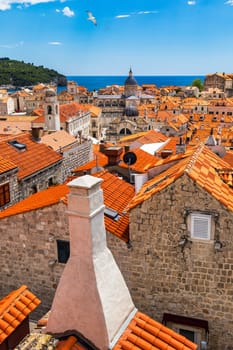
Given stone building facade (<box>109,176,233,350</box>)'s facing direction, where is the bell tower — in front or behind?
behind

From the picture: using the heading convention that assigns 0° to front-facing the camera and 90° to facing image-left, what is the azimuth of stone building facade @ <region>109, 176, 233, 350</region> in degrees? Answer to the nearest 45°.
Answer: approximately 0°
